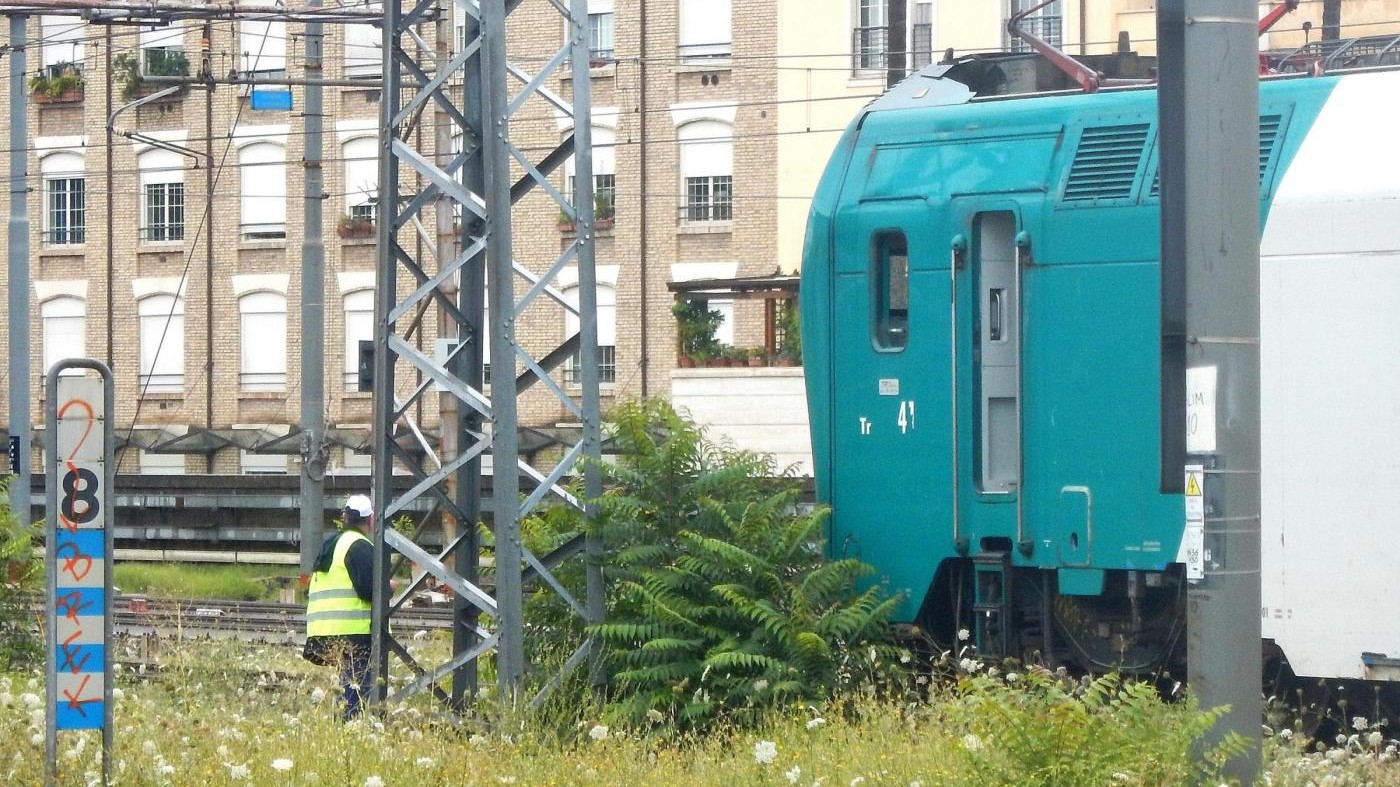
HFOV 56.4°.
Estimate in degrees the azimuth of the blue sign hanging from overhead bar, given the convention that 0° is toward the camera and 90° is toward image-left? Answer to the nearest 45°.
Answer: approximately 0°

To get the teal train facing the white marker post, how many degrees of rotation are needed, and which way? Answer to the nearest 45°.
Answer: approximately 45° to its left

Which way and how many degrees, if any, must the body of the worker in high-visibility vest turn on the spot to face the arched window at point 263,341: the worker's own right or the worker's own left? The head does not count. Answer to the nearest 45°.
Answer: approximately 45° to the worker's own left

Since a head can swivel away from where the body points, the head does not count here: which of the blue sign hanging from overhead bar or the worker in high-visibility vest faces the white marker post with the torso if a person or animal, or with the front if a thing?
the blue sign hanging from overhead bar

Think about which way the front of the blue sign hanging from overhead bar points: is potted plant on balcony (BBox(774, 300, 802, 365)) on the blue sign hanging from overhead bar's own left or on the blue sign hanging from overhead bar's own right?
on the blue sign hanging from overhead bar's own left

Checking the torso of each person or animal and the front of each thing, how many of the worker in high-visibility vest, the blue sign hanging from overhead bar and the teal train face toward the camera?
1

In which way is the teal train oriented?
to the viewer's left
